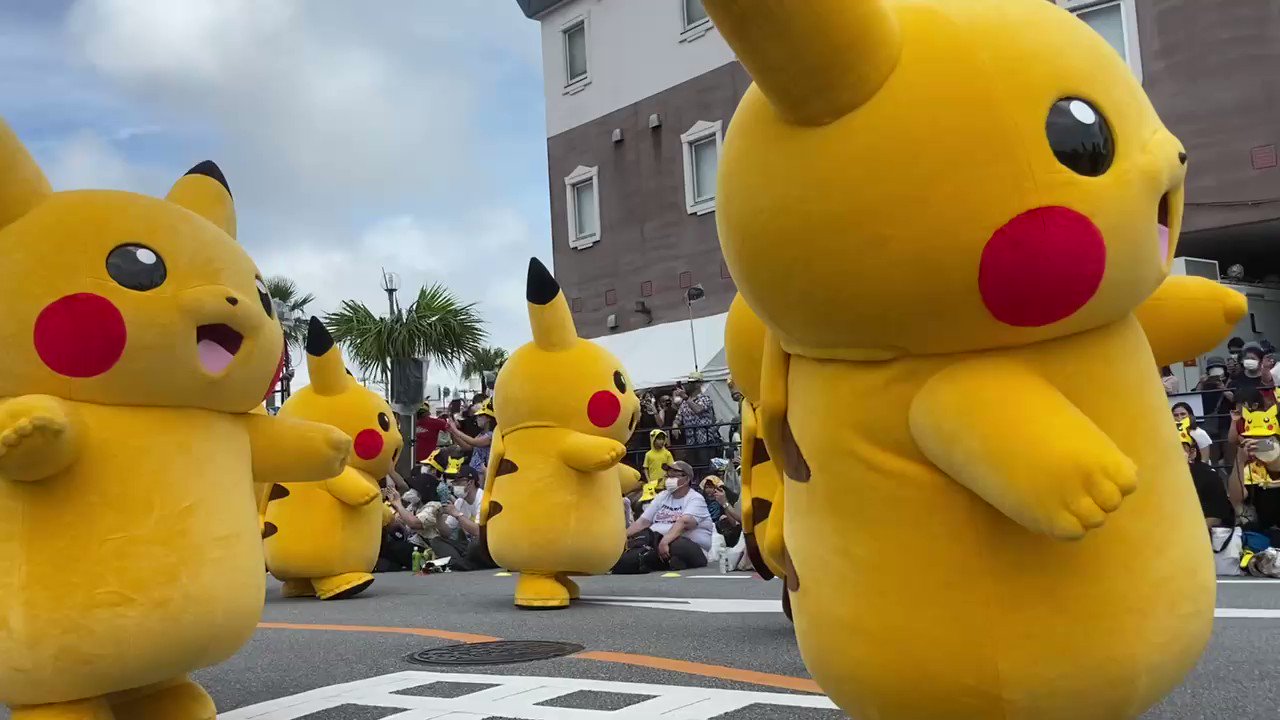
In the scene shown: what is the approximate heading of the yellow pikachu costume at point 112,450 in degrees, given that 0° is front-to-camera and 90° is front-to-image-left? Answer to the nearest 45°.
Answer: approximately 315°

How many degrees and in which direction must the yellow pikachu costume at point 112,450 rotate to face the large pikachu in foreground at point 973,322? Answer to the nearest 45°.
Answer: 0° — it already faces it

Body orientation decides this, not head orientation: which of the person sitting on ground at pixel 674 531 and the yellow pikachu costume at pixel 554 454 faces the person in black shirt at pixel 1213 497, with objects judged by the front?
the yellow pikachu costume

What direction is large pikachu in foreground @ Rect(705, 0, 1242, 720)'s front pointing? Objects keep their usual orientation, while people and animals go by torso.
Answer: to the viewer's right

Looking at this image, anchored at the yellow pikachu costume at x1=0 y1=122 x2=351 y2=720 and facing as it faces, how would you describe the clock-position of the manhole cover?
The manhole cover is roughly at 9 o'clock from the yellow pikachu costume.

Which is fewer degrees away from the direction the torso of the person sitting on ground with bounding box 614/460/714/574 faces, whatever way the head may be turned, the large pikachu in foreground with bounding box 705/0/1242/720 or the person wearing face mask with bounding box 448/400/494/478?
the large pikachu in foreground

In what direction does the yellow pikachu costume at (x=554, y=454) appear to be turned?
to the viewer's right

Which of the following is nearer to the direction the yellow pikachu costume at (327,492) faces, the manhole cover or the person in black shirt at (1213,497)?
the person in black shirt

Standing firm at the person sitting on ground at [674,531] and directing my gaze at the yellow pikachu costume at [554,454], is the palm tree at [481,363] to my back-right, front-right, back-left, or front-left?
back-right

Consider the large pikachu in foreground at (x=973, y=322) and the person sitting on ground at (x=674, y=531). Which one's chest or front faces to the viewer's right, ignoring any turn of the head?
the large pikachu in foreground

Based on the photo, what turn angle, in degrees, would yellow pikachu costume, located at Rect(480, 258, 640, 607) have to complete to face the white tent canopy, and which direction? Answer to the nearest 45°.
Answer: approximately 90° to its left

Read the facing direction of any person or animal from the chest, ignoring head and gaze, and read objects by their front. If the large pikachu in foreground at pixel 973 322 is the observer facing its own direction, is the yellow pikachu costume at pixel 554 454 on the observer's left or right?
on its left

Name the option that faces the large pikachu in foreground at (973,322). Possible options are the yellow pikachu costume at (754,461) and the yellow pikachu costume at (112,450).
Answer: the yellow pikachu costume at (112,450)

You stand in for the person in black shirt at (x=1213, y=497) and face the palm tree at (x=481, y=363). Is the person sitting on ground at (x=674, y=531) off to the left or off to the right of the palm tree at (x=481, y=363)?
left

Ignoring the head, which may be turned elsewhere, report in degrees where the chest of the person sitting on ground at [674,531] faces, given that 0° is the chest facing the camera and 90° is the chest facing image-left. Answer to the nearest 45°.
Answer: approximately 45°

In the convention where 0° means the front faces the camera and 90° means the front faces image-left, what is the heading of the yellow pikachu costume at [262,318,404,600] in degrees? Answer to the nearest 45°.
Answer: approximately 270°
